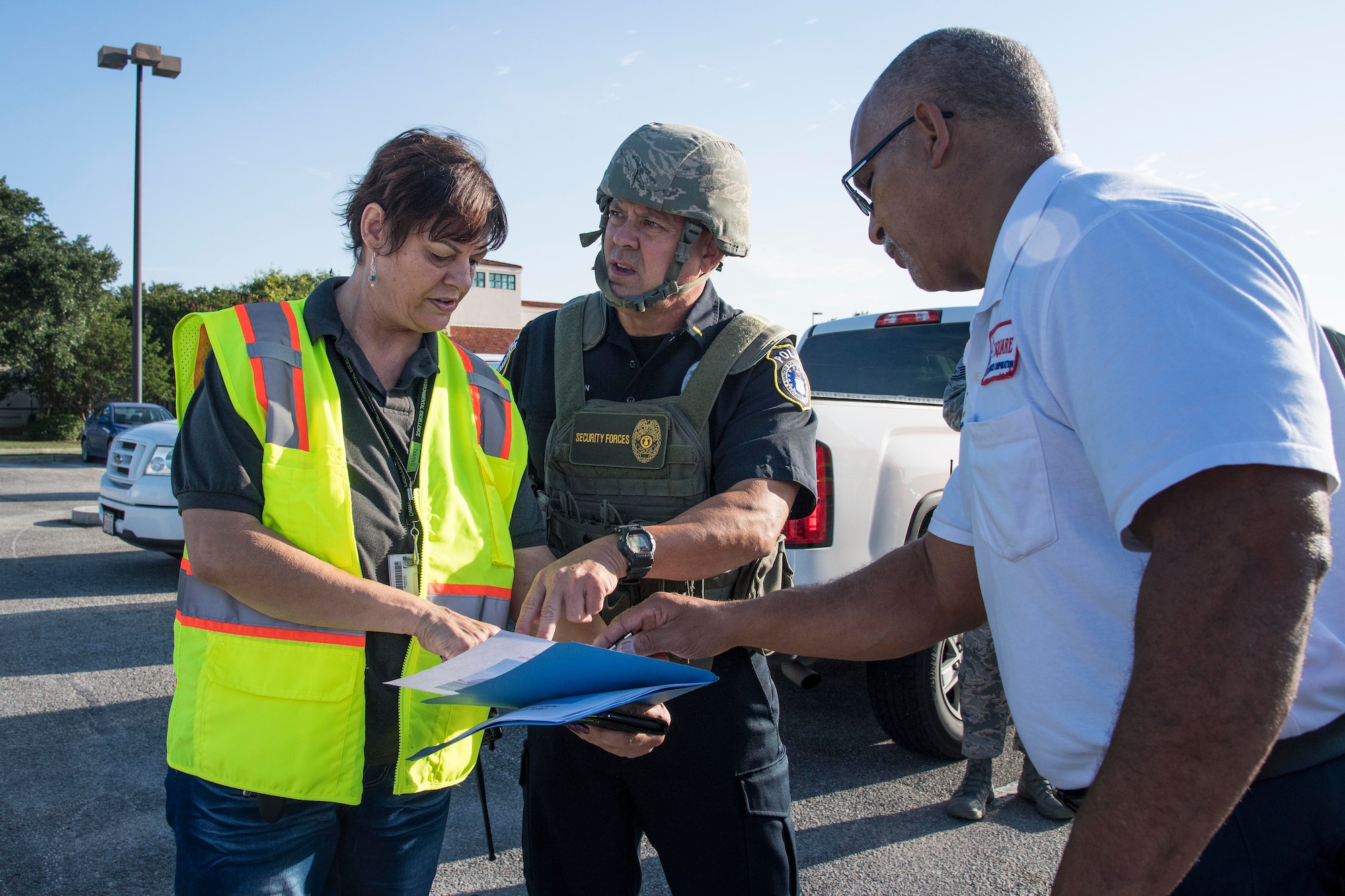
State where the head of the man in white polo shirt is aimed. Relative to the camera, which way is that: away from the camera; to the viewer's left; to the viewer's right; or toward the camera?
to the viewer's left

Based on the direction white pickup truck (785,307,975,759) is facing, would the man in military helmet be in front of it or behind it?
behind

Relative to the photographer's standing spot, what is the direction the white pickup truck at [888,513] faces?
facing away from the viewer and to the right of the viewer

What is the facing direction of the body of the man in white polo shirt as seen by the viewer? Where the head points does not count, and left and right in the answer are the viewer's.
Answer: facing to the left of the viewer

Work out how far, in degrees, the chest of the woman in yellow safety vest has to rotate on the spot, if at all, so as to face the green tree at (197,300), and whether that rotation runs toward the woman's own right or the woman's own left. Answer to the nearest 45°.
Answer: approximately 135° to the woman's own left

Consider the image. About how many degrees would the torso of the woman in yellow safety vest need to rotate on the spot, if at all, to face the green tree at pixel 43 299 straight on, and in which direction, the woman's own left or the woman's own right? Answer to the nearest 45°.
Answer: approximately 135° to the woman's own left

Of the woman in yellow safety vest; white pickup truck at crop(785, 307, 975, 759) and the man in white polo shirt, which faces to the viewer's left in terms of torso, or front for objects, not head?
the man in white polo shirt
